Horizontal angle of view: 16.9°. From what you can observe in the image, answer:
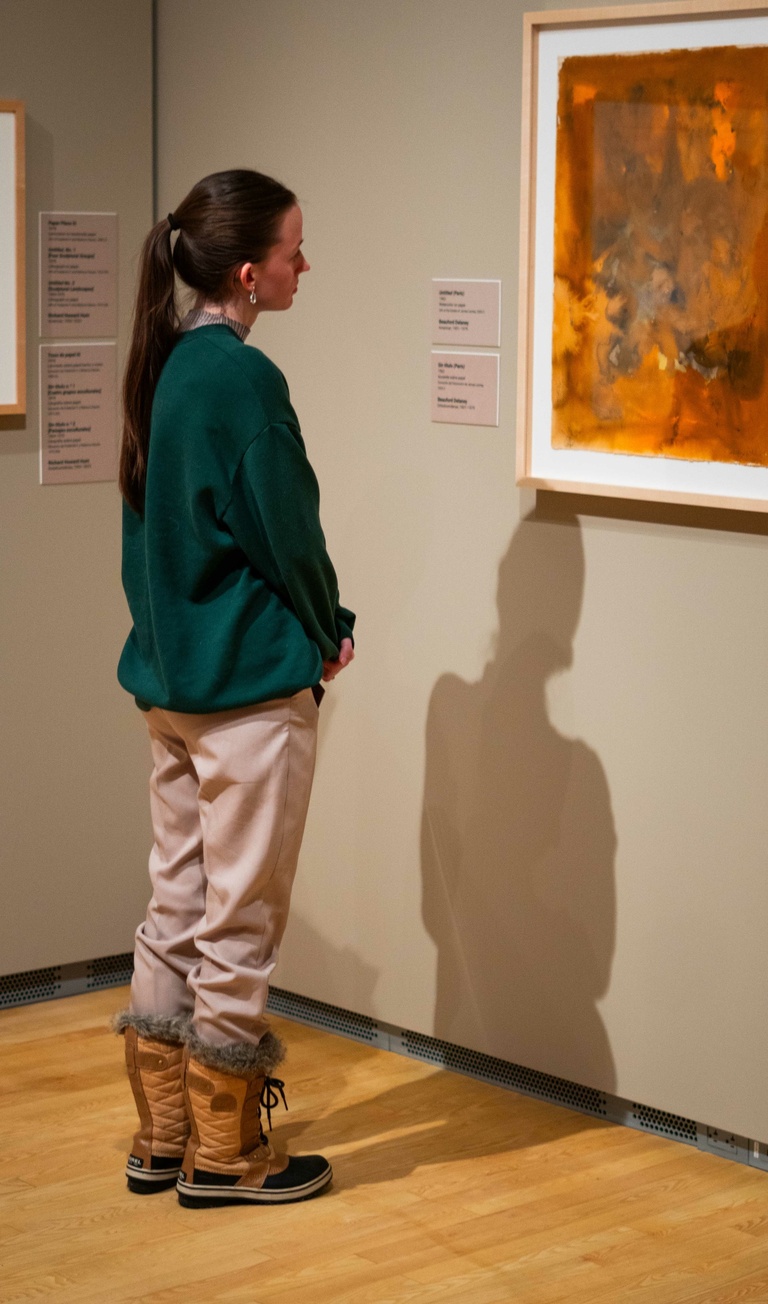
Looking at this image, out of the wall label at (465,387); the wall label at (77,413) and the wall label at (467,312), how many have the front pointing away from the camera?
0

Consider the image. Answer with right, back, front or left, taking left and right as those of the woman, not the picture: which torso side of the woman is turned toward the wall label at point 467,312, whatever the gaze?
front

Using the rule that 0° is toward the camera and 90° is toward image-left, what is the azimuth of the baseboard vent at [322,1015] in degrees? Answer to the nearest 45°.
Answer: approximately 45°

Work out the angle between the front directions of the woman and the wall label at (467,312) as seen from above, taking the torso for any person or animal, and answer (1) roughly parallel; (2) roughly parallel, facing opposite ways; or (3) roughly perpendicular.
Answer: roughly parallel, facing opposite ways

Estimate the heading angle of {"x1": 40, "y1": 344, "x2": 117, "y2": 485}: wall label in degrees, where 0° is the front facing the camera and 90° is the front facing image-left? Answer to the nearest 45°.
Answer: approximately 315°

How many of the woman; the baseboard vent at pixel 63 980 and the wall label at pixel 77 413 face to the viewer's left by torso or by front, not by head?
0

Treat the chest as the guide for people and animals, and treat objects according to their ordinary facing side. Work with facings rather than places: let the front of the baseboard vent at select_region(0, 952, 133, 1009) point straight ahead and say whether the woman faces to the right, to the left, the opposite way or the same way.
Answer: to the left

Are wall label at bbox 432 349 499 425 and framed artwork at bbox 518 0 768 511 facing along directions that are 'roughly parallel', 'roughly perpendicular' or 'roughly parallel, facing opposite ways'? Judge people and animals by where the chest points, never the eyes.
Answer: roughly parallel

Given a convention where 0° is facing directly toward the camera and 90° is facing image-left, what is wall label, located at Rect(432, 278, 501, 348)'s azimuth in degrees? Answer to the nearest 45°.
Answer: approximately 45°

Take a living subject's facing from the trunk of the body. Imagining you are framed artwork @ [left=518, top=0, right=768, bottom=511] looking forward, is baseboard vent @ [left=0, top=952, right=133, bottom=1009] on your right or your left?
on your right

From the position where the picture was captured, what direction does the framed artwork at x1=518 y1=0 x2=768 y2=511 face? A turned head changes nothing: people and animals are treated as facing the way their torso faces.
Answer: facing the viewer and to the left of the viewer
